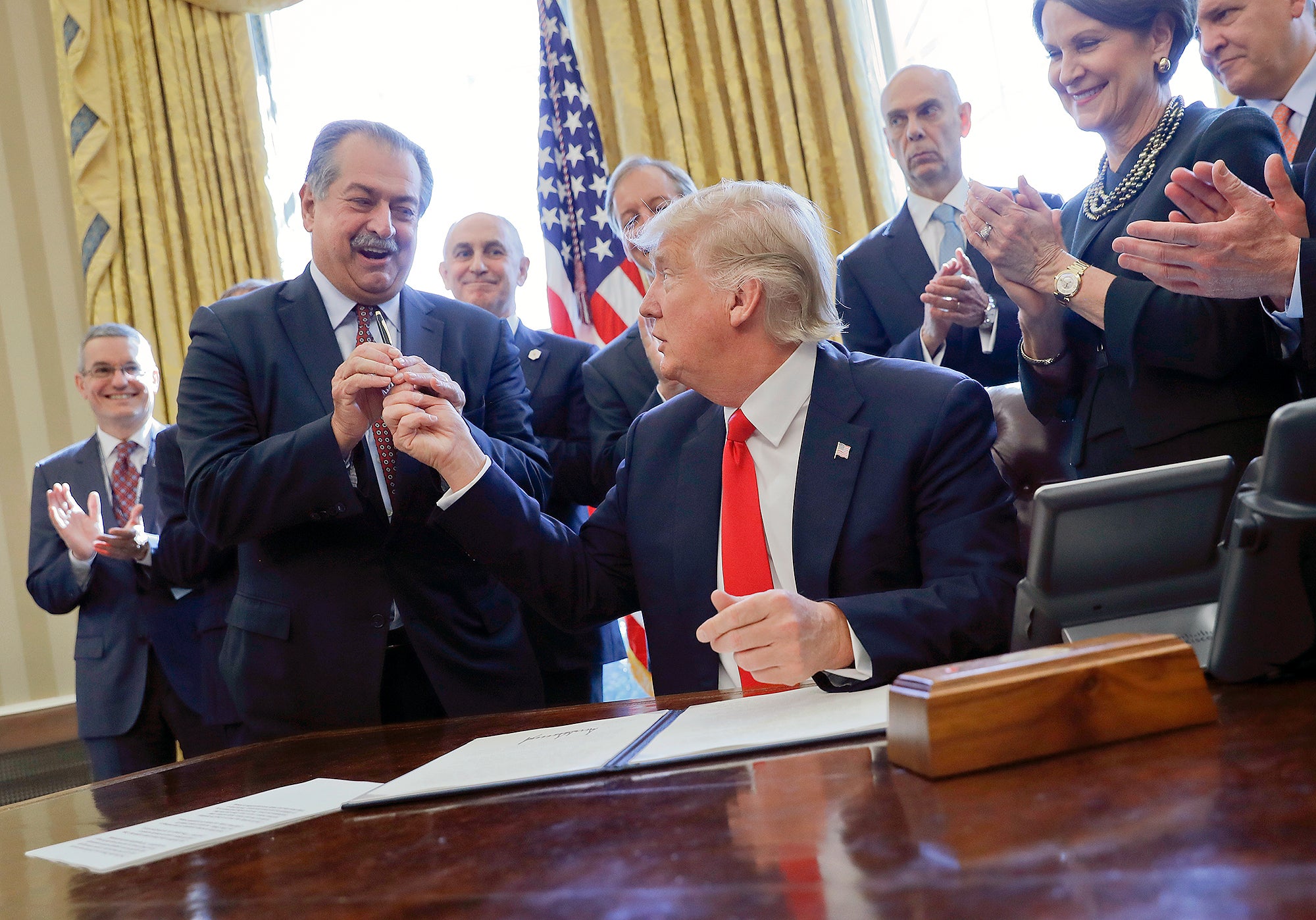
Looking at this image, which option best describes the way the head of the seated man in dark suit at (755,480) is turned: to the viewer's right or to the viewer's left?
to the viewer's left

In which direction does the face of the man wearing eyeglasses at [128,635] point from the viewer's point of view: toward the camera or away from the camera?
toward the camera

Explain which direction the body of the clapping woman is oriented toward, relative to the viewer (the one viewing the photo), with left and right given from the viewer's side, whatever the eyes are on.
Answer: facing the viewer and to the left of the viewer

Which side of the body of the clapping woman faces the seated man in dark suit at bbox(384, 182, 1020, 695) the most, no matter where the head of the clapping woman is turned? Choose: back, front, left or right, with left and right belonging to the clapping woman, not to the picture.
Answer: front

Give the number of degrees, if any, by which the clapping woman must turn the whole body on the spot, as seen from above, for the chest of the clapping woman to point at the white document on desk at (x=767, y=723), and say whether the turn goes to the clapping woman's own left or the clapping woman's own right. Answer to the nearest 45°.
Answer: approximately 45° to the clapping woman's own left

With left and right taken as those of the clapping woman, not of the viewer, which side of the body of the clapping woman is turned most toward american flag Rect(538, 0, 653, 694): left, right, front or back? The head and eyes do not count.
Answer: right

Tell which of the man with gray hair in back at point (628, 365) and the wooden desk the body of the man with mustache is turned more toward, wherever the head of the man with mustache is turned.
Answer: the wooden desk

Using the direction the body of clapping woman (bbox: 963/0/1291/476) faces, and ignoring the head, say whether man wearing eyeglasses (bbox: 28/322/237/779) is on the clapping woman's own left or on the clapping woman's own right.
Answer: on the clapping woman's own right

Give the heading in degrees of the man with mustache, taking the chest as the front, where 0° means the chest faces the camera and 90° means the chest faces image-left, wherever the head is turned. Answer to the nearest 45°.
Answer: approximately 315°

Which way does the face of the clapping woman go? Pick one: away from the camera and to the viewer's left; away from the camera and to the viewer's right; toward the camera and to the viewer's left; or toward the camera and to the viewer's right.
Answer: toward the camera and to the viewer's left

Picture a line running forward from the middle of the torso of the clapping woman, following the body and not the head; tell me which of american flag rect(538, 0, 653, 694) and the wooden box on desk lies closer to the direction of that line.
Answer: the wooden box on desk

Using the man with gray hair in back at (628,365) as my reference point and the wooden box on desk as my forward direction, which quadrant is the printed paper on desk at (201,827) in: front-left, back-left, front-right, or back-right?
front-right

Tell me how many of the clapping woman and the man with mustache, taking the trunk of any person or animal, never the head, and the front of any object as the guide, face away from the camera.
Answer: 0

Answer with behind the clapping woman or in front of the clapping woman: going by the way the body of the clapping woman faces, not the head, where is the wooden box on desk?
in front

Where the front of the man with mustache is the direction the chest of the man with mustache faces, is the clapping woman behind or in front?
in front
